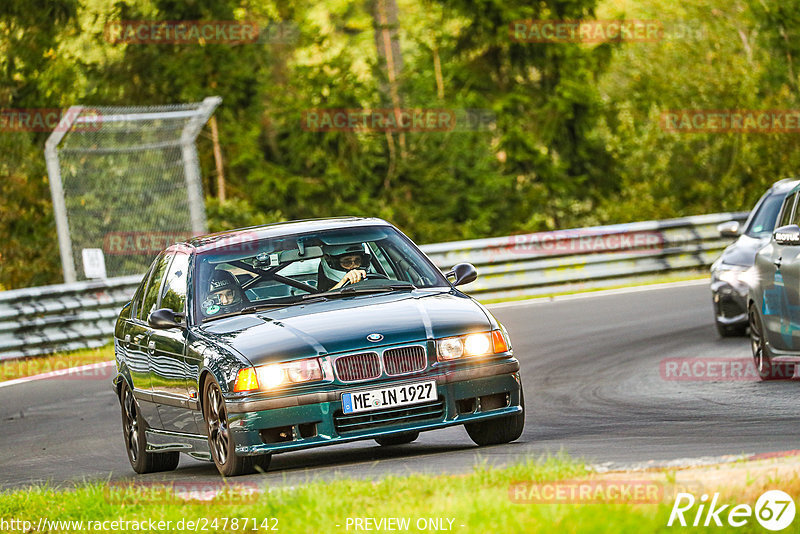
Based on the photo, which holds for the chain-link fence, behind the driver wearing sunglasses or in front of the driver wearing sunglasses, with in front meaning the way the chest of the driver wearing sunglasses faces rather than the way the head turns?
behind

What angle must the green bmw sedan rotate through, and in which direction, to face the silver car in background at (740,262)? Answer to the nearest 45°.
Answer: approximately 90° to its left

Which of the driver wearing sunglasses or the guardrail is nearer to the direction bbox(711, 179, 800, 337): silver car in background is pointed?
the driver wearing sunglasses

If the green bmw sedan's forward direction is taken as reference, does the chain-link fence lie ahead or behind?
behind

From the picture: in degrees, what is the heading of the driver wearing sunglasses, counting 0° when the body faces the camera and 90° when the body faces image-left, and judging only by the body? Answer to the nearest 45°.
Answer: approximately 315°

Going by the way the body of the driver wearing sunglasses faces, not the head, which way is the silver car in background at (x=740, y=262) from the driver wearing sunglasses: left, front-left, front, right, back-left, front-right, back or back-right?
left

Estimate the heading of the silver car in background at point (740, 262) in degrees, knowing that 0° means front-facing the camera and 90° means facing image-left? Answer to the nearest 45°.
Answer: approximately 45°
